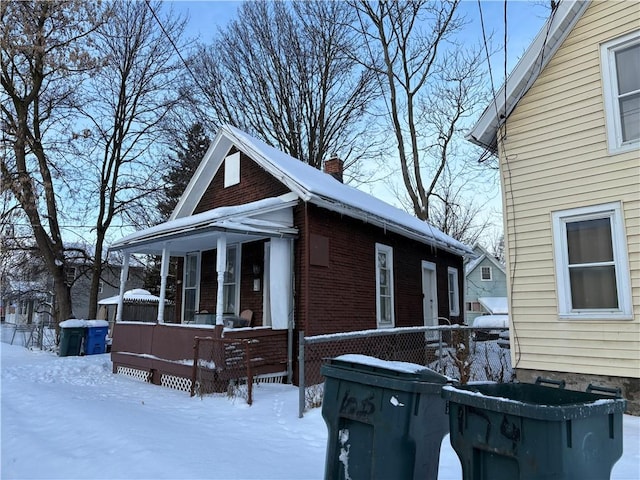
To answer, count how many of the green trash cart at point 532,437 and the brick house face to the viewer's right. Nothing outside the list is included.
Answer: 0

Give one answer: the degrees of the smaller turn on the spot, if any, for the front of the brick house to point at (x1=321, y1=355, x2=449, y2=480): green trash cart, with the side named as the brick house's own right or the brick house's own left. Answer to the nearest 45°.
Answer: approximately 45° to the brick house's own left

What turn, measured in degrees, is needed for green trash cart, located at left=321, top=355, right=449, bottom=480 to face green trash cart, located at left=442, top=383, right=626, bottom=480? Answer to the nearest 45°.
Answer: approximately 90° to its left

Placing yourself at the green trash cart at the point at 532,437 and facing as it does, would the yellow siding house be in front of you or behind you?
behind

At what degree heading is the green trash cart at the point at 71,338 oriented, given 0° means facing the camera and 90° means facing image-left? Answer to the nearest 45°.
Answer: approximately 45°

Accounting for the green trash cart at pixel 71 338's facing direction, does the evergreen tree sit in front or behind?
behind

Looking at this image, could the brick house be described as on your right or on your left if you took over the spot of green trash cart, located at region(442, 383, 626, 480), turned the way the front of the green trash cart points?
on your right

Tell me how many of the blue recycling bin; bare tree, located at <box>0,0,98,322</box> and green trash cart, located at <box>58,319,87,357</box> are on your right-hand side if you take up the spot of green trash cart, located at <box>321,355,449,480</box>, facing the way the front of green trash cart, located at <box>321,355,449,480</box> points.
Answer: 3
